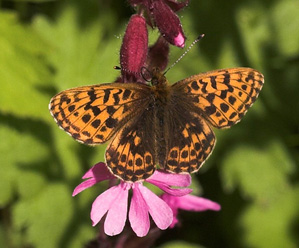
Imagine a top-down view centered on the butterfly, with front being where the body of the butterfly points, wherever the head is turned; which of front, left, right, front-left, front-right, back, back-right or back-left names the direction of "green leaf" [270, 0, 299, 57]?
front-right

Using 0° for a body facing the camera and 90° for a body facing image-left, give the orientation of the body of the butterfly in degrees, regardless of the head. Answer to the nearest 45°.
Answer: approximately 180°

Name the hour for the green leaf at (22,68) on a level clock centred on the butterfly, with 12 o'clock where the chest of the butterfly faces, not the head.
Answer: The green leaf is roughly at 11 o'clock from the butterfly.

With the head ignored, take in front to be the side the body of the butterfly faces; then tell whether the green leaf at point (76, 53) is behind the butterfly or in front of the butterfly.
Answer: in front
